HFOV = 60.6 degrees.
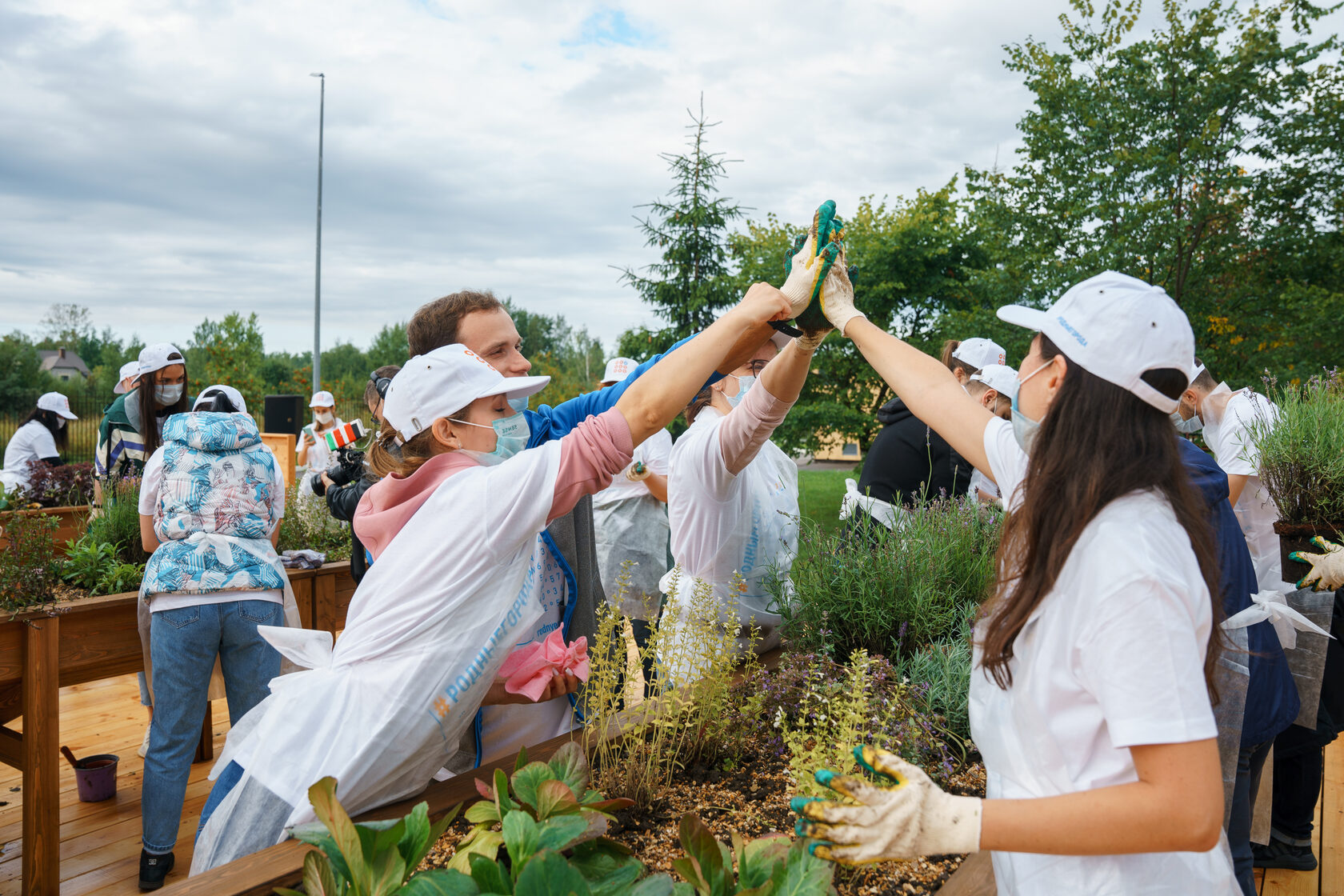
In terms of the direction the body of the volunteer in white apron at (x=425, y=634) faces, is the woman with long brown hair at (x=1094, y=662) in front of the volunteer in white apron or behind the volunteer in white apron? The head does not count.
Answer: in front

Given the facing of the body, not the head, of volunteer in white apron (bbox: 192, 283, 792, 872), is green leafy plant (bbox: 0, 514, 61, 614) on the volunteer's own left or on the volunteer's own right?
on the volunteer's own left

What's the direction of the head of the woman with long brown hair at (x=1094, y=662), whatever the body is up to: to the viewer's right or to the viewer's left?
to the viewer's left

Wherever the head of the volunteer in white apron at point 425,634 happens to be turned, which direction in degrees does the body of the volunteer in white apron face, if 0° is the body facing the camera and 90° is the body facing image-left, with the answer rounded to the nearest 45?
approximately 270°

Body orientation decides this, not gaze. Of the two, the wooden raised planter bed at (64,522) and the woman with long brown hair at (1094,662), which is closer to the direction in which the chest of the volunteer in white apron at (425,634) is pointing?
the woman with long brown hair

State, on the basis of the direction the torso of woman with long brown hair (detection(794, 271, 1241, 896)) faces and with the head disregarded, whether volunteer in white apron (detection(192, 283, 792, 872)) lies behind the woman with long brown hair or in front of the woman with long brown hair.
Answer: in front

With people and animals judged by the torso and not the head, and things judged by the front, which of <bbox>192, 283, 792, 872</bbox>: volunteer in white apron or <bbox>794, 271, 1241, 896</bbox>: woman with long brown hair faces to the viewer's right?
the volunteer in white apron

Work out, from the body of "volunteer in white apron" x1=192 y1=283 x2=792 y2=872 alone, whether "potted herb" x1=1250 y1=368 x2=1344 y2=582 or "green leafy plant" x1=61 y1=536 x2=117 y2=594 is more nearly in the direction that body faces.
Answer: the potted herb

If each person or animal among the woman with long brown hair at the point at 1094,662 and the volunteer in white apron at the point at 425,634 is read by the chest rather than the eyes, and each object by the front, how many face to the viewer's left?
1

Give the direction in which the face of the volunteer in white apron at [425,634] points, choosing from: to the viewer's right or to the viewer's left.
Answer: to the viewer's right

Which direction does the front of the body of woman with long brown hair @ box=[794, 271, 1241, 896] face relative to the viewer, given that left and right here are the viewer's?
facing to the left of the viewer
